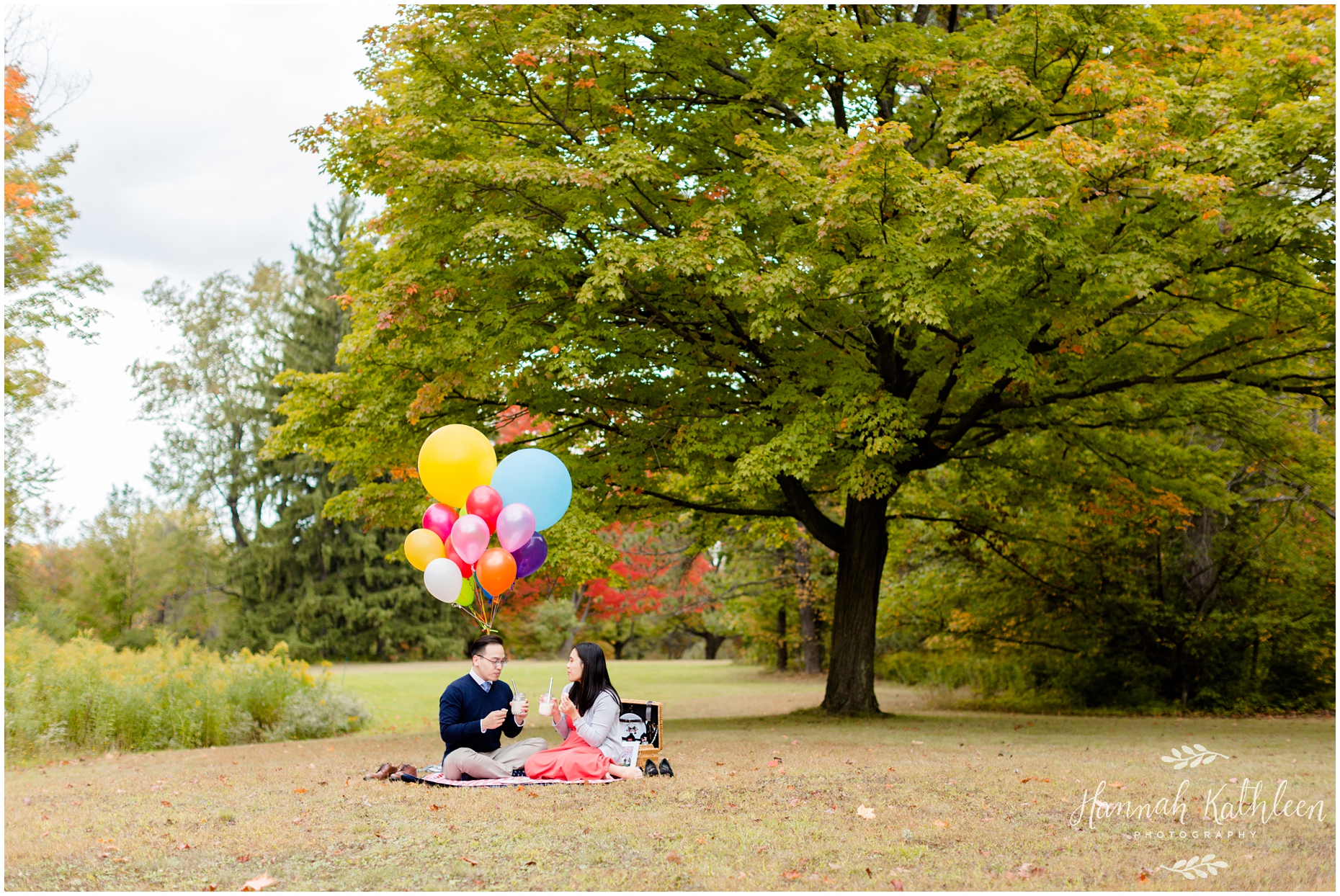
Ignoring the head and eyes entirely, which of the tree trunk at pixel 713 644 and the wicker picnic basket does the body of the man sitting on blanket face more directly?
the wicker picnic basket

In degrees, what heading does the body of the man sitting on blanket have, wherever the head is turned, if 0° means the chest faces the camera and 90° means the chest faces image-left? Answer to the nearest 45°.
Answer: approximately 315°

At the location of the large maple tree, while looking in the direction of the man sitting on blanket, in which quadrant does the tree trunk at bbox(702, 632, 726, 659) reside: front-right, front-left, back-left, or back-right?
back-right

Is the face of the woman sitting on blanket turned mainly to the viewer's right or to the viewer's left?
to the viewer's left

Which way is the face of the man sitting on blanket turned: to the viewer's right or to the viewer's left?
to the viewer's right
